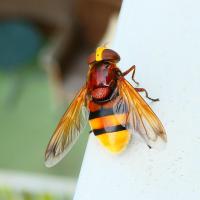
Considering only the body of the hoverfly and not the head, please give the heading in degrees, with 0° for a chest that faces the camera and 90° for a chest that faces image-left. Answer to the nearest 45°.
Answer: approximately 180°
